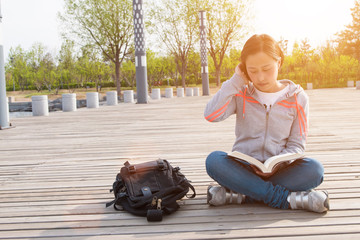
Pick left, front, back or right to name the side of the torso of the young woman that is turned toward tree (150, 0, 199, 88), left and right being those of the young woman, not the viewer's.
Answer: back

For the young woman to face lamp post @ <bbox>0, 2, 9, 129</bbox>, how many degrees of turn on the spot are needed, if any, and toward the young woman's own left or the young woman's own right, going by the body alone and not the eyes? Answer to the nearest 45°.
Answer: approximately 135° to the young woman's own right

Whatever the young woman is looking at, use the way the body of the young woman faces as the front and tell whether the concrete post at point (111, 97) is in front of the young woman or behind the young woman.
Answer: behind

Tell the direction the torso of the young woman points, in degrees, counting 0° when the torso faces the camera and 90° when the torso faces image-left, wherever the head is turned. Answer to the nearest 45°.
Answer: approximately 0°

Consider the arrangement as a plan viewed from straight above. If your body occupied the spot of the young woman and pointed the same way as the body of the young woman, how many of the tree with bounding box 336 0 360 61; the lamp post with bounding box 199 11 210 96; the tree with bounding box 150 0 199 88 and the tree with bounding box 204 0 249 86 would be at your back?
4

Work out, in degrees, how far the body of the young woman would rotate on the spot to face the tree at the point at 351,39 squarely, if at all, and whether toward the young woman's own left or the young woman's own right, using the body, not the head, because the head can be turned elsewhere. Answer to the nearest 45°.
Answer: approximately 180°

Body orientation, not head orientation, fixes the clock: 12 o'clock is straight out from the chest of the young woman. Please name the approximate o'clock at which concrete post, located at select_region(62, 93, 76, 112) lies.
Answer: The concrete post is roughly at 5 o'clock from the young woman.

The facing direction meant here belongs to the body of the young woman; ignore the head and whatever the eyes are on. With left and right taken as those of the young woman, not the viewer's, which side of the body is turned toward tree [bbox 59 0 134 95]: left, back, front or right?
back

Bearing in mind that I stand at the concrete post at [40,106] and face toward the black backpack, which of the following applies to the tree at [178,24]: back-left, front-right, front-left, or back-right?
back-left

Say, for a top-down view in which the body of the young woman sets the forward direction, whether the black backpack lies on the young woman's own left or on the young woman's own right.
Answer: on the young woman's own right

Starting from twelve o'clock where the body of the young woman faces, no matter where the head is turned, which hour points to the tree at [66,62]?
The tree is roughly at 5 o'clock from the young woman.

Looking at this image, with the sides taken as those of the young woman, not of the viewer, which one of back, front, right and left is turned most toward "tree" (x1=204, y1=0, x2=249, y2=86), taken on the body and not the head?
back
